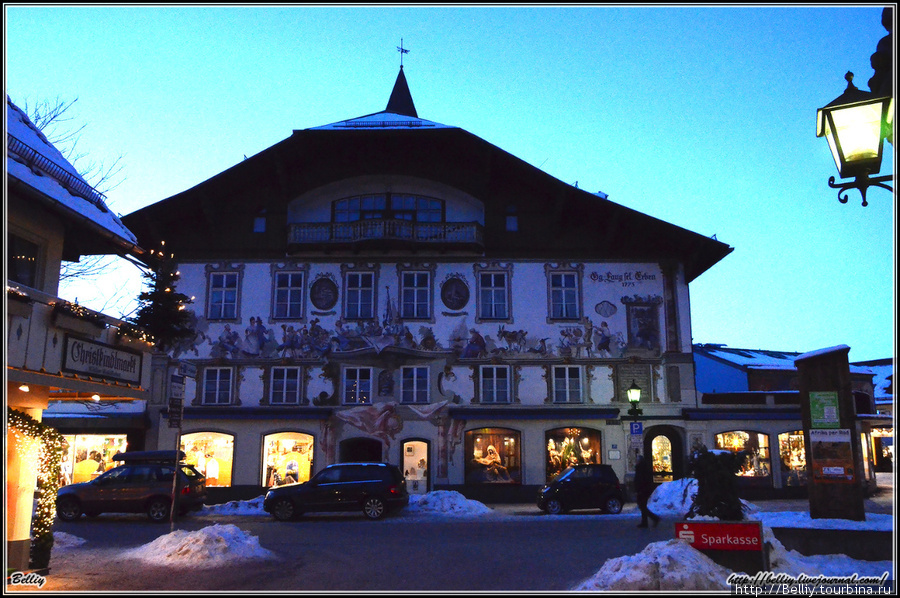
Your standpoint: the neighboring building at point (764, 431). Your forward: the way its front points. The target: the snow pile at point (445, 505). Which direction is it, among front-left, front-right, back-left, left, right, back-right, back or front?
front-right

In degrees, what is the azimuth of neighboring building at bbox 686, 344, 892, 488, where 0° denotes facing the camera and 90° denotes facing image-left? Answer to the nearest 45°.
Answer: approximately 0°

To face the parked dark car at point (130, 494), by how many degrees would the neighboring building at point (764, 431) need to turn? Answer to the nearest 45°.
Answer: approximately 45° to its right

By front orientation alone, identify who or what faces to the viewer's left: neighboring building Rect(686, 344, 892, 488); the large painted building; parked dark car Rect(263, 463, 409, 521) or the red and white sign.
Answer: the parked dark car

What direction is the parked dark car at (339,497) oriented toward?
to the viewer's left

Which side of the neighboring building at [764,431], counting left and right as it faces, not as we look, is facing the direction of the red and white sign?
front

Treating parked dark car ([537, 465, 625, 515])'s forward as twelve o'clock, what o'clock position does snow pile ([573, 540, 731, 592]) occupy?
The snow pile is roughly at 9 o'clock from the parked dark car.

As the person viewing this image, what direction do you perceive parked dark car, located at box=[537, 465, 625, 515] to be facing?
facing to the left of the viewer

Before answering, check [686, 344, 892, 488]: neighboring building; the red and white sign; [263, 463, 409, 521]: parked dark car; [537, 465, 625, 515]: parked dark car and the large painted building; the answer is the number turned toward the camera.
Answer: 3
